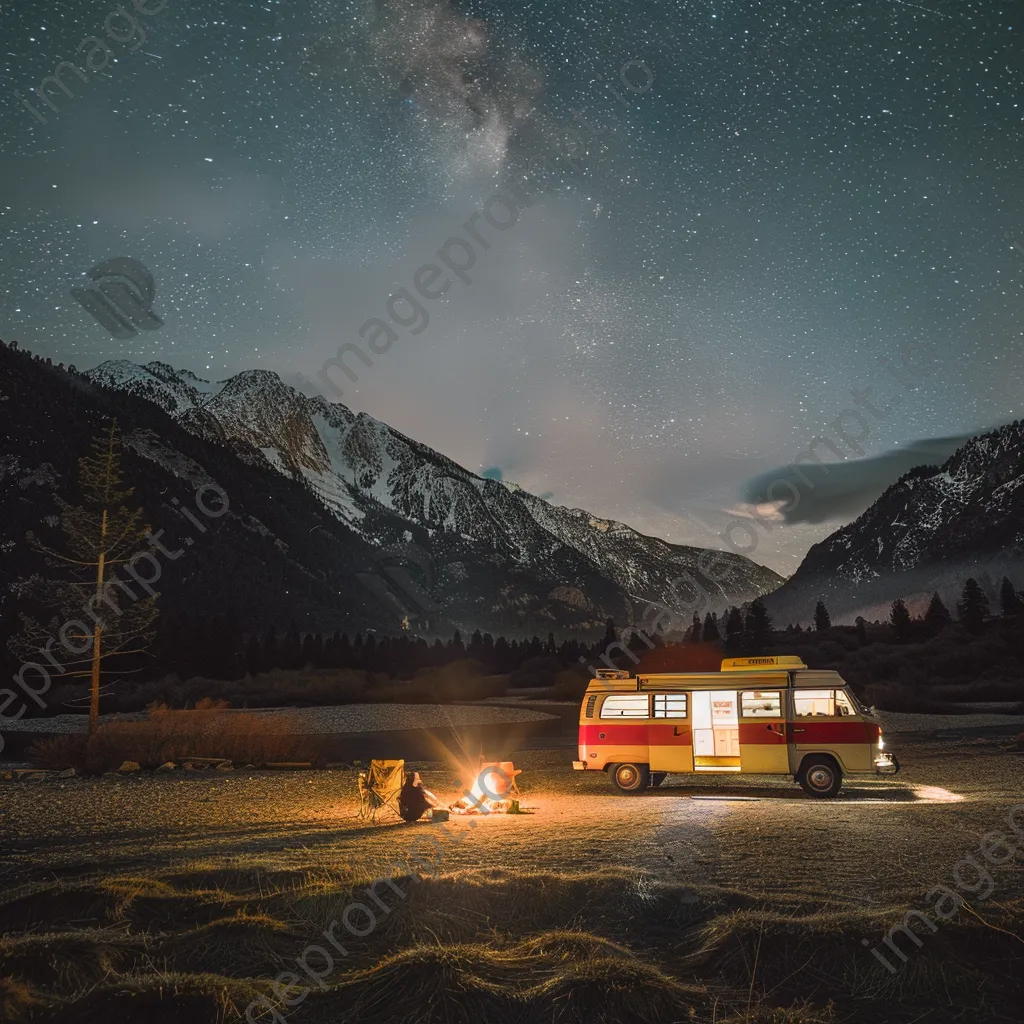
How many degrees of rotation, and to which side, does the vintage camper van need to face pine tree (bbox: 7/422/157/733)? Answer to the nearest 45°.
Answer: approximately 180°

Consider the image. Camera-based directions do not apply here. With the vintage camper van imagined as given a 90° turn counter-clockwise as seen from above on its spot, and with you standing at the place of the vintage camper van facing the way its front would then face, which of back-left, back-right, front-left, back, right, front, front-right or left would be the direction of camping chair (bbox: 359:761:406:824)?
back-left

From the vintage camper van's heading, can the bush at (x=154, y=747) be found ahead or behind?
behind

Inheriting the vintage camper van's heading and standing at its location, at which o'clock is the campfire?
The campfire is roughly at 5 o'clock from the vintage camper van.

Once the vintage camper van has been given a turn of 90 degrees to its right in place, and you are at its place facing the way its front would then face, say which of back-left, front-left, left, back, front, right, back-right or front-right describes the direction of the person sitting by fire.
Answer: front-right

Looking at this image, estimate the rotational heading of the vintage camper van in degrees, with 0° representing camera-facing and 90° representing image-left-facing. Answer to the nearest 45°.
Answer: approximately 270°
